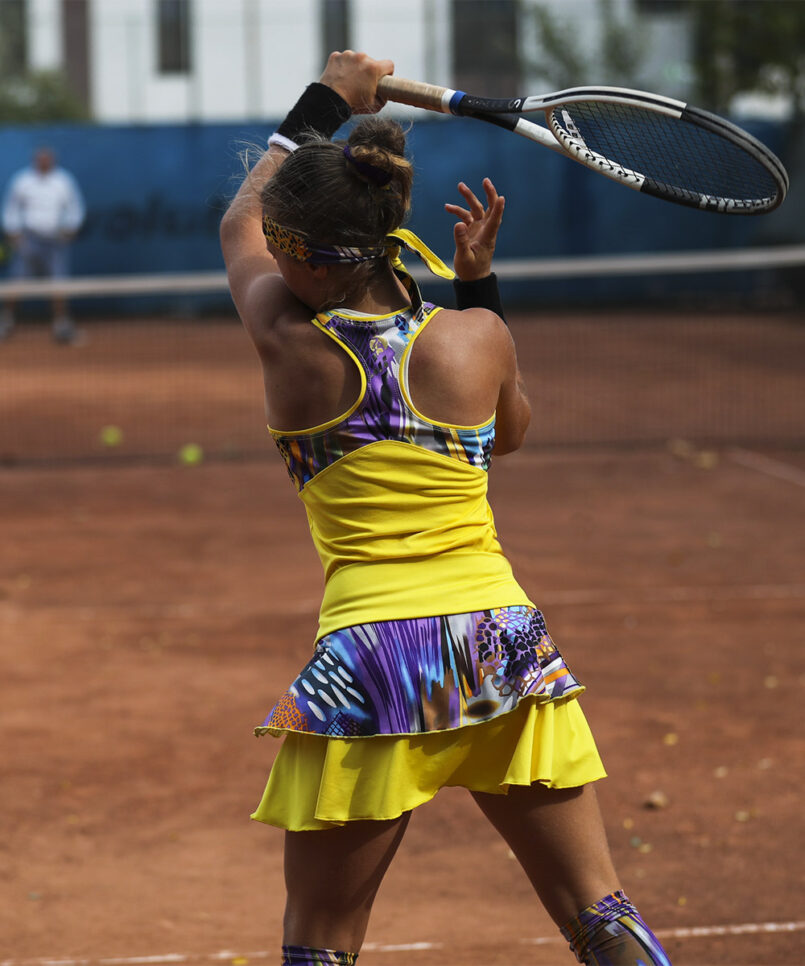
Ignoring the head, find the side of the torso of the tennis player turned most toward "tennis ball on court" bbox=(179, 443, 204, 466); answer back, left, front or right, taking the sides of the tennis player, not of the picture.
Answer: front

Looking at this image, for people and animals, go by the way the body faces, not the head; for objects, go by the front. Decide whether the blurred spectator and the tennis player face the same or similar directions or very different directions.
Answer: very different directions

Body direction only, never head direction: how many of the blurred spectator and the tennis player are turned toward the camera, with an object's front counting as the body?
1

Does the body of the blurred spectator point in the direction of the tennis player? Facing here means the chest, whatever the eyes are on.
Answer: yes

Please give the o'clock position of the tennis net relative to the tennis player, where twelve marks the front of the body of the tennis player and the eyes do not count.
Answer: The tennis net is roughly at 12 o'clock from the tennis player.

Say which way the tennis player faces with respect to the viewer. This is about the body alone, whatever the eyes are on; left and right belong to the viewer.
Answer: facing away from the viewer

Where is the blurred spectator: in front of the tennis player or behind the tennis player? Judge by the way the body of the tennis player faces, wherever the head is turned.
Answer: in front

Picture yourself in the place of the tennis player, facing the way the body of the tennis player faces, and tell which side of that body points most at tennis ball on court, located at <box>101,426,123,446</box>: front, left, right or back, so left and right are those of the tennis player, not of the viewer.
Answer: front

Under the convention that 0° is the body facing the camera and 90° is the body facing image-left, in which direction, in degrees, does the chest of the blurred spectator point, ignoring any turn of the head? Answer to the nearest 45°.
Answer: approximately 0°

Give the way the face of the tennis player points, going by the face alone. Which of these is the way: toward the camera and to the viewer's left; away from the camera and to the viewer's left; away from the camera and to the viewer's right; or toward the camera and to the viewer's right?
away from the camera and to the viewer's left
